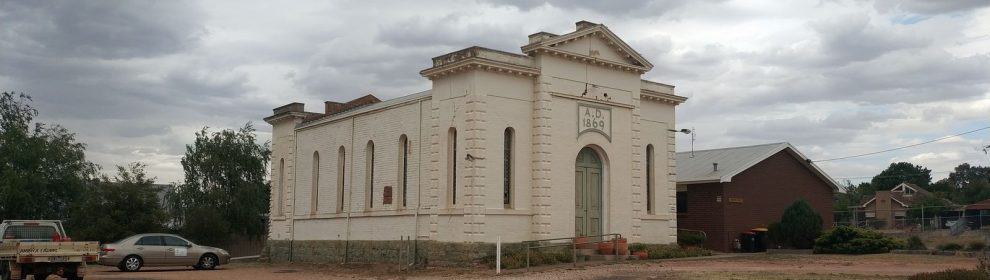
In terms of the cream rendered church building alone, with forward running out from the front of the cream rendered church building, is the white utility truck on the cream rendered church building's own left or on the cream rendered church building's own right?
on the cream rendered church building's own right

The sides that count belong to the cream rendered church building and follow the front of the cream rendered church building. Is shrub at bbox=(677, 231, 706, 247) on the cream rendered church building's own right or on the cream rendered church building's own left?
on the cream rendered church building's own left

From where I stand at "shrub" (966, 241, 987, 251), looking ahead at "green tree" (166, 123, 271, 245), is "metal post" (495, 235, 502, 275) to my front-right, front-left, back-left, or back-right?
front-left

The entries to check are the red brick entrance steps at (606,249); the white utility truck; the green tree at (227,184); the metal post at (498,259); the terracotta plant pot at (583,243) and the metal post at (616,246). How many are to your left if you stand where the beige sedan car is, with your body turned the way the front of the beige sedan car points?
1

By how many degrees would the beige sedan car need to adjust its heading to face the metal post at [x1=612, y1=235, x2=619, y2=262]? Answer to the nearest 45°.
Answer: approximately 45° to its right

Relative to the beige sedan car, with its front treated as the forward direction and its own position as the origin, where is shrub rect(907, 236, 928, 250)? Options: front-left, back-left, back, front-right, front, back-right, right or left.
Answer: front

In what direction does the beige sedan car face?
to the viewer's right

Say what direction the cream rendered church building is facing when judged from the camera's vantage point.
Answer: facing the viewer and to the right of the viewer

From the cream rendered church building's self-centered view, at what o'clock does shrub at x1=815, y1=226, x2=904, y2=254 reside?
The shrub is roughly at 10 o'clock from the cream rendered church building.

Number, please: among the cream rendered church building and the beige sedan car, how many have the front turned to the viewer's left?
0

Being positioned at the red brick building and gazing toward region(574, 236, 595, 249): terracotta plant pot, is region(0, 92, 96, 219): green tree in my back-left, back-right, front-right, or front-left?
front-right

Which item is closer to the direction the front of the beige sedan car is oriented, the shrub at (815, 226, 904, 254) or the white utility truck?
the shrub
